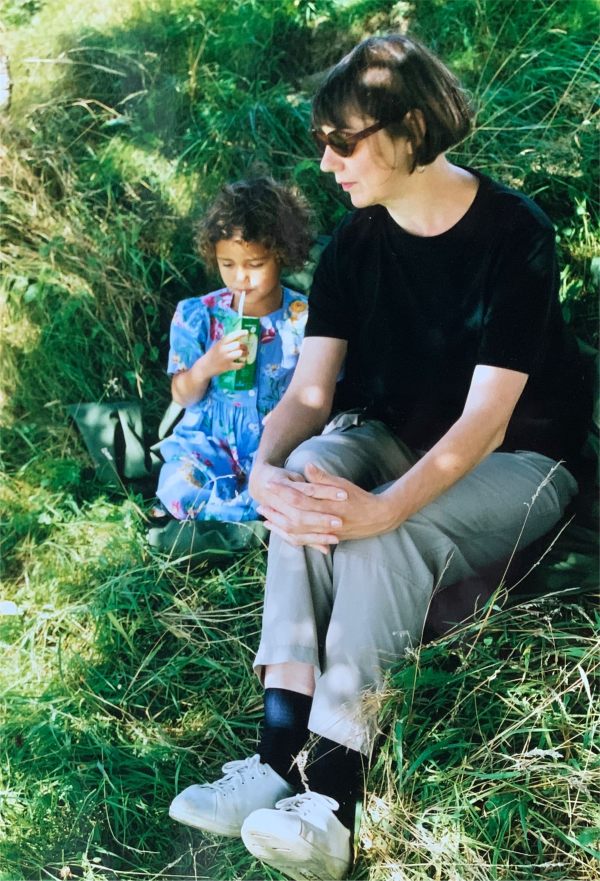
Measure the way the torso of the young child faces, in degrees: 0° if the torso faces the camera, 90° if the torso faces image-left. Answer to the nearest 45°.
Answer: approximately 0°

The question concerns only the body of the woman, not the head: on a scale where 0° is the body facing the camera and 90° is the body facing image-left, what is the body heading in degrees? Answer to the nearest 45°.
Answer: approximately 45°

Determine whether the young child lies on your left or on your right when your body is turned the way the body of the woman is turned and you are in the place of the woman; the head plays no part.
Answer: on your right
